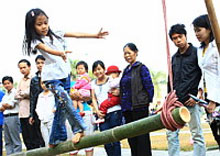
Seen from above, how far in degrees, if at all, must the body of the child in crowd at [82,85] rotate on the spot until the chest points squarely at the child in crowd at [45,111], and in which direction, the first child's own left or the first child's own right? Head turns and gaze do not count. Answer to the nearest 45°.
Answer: approximately 45° to the first child's own right

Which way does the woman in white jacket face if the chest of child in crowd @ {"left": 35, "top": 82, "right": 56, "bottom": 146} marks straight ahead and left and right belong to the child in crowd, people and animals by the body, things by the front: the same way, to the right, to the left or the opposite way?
to the right

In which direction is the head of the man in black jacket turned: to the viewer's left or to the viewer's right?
to the viewer's left

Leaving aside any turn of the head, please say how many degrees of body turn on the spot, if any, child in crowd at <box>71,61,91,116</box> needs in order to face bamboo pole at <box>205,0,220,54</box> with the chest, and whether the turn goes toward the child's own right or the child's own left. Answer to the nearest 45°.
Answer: approximately 45° to the child's own left

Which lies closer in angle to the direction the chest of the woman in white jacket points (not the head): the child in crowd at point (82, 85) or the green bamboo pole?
the green bamboo pole
